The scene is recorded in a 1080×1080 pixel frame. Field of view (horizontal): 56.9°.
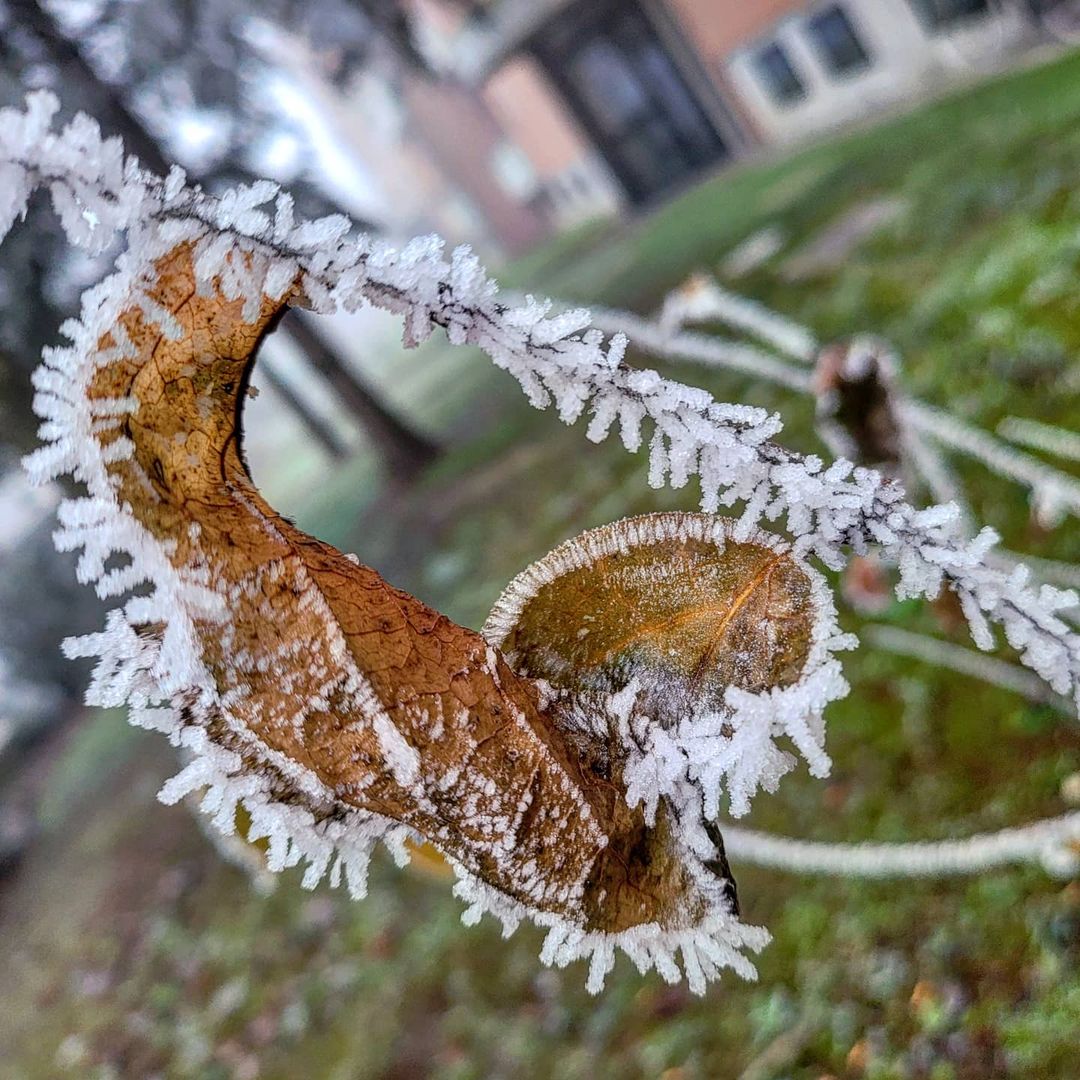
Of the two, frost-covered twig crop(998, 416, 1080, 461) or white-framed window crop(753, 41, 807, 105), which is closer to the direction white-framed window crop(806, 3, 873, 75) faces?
the frost-covered twig

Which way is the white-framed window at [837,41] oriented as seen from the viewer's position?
toward the camera

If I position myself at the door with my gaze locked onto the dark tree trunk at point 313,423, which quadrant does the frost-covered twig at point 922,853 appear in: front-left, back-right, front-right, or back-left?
front-left

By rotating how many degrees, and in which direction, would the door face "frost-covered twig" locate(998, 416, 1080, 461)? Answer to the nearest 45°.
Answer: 0° — it already faces it

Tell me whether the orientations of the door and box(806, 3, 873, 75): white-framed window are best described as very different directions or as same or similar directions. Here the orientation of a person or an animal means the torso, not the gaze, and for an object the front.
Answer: same or similar directions

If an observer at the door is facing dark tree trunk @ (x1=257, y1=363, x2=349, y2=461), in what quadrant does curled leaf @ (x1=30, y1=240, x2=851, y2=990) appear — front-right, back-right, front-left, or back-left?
front-left

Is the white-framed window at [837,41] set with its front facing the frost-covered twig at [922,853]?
yes

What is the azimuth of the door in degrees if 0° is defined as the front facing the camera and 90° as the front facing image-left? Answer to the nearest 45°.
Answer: approximately 0°

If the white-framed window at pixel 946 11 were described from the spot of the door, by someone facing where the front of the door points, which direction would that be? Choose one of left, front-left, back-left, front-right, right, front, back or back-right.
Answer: front-left

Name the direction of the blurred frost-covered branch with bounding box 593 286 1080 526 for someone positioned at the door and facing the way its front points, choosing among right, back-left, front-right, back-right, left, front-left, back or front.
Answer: front

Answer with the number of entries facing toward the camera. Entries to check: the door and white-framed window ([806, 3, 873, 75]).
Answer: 2

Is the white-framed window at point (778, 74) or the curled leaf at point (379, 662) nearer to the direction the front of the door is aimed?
the curled leaf

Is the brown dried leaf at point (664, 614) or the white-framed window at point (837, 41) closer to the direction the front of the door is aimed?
the brown dried leaf
